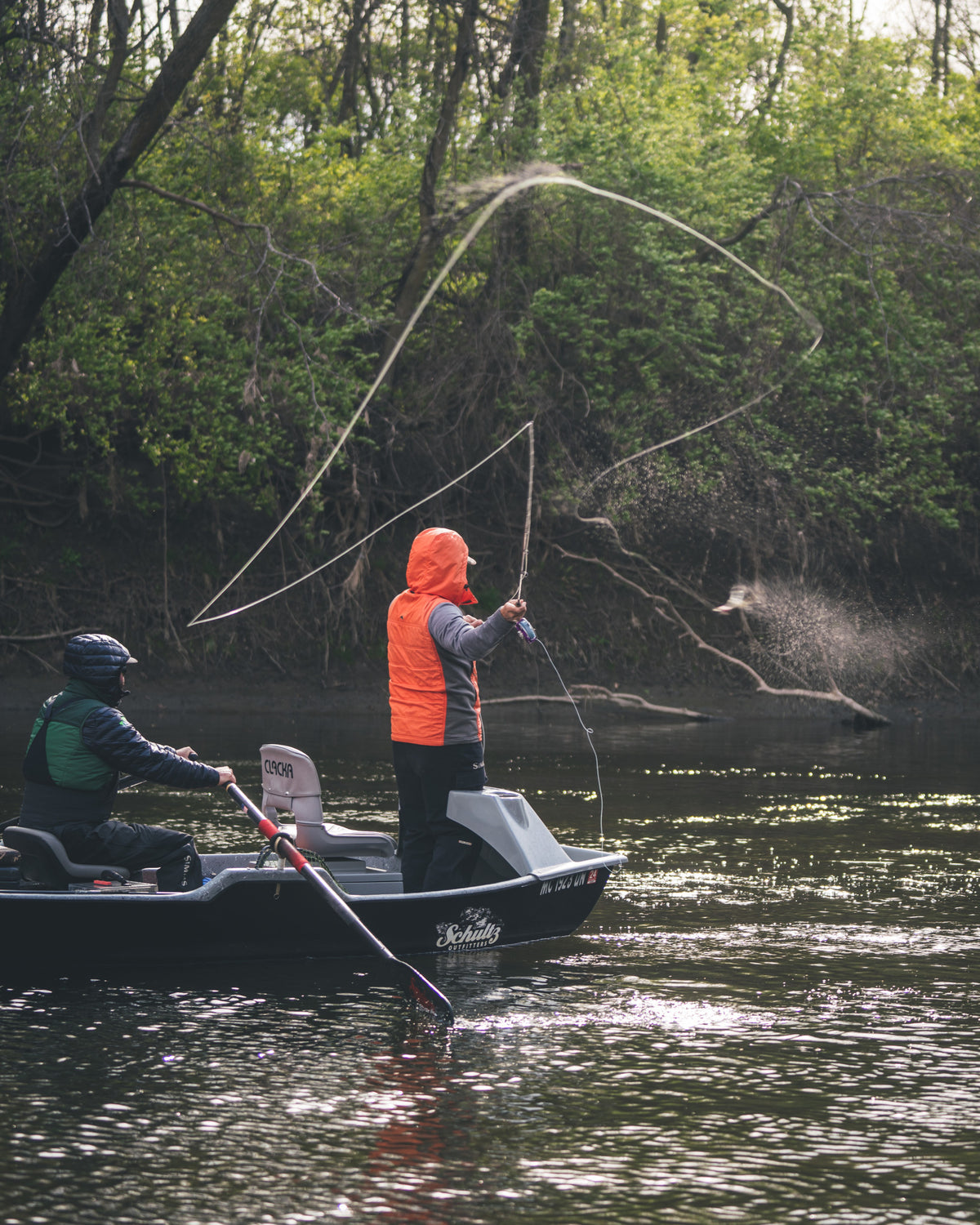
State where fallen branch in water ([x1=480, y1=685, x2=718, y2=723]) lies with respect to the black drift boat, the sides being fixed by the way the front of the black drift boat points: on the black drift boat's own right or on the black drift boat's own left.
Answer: on the black drift boat's own left

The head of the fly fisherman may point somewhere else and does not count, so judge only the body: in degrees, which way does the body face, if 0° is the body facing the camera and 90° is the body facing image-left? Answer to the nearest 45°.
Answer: approximately 225°

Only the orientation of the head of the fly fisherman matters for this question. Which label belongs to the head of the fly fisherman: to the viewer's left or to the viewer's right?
to the viewer's right

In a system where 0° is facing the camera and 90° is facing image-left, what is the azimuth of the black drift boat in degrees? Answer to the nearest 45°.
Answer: approximately 270°

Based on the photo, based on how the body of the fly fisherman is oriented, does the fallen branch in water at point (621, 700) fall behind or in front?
in front

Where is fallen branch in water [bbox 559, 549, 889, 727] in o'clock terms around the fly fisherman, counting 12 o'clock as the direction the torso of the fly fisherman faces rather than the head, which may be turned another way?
The fallen branch in water is roughly at 11 o'clock from the fly fisherman.
